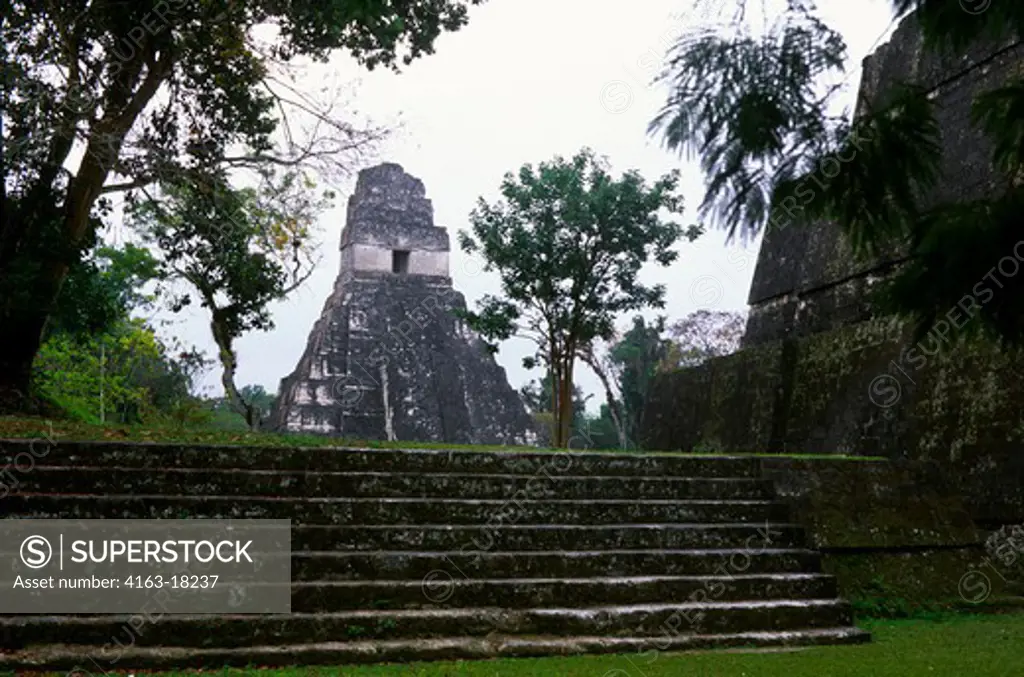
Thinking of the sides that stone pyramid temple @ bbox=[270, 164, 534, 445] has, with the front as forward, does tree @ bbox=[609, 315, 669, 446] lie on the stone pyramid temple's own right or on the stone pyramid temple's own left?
on the stone pyramid temple's own left

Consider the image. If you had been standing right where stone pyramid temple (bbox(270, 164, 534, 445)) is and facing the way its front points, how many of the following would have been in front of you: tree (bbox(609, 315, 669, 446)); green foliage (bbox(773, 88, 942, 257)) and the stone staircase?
2

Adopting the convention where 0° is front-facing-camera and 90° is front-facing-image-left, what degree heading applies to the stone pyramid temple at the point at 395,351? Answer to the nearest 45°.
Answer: approximately 0°

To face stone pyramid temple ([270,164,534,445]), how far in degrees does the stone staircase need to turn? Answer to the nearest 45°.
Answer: approximately 180°

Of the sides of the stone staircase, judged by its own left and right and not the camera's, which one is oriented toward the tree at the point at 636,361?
back

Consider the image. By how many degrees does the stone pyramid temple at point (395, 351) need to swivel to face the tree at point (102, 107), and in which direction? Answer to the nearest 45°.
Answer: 0° — it already faces it

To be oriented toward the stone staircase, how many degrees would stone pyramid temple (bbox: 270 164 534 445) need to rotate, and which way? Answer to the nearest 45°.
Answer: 0° — it already faces it

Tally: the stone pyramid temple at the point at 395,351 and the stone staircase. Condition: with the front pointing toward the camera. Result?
2
